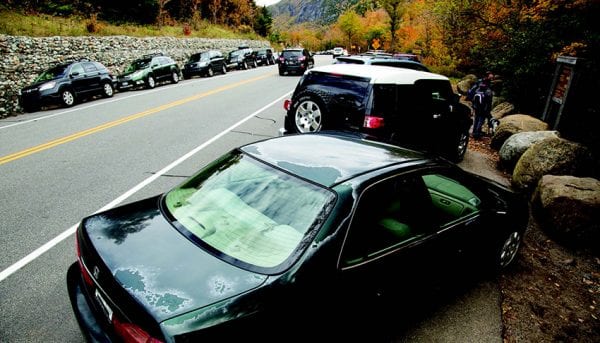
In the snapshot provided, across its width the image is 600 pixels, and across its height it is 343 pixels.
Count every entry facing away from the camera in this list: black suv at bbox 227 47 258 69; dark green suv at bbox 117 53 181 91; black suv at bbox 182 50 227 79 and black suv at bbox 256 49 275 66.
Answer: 0

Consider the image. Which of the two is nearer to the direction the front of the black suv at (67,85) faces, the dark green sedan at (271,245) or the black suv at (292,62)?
the dark green sedan

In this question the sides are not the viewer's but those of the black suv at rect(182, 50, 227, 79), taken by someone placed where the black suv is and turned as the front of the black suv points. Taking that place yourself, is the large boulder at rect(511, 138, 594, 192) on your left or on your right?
on your left

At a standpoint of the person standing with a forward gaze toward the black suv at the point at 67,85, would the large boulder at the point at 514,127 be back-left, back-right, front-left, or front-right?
back-left

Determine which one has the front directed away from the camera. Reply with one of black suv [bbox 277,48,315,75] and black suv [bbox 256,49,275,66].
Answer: black suv [bbox 277,48,315,75]

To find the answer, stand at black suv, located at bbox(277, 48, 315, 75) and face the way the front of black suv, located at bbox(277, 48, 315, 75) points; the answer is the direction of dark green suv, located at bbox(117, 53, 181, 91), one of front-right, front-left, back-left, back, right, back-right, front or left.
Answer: back-left

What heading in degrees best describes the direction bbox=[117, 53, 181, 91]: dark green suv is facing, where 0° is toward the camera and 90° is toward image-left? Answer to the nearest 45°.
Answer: approximately 45°

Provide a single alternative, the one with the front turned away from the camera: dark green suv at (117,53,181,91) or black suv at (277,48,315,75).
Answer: black suv at (277,48,315,75)

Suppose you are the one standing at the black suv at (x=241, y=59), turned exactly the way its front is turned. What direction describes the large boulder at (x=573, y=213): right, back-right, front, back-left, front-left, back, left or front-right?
front-left

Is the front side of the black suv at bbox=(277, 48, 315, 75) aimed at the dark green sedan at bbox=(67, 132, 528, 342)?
no

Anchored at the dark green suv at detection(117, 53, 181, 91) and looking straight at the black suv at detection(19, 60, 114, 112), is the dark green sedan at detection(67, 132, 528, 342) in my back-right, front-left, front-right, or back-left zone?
front-left

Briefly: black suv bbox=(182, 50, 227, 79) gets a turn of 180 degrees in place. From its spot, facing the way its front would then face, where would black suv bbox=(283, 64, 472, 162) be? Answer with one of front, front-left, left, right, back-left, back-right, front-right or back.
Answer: back-right

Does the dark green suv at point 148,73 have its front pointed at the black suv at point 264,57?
no

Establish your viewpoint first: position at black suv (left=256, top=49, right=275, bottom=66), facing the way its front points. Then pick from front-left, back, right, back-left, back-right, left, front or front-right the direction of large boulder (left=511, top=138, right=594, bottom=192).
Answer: front-left

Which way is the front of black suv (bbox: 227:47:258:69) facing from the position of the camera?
facing the viewer and to the left of the viewer

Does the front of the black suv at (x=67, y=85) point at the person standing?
no

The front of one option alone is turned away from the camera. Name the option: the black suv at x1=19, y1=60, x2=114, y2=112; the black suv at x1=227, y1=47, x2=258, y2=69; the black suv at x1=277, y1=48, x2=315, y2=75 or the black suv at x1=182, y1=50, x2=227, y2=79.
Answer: the black suv at x1=277, y1=48, x2=315, y2=75

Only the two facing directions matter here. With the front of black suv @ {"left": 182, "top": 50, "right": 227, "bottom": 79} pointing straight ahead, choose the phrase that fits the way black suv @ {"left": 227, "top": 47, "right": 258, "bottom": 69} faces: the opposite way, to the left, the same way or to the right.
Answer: the same way

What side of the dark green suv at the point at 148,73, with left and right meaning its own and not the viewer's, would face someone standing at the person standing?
left

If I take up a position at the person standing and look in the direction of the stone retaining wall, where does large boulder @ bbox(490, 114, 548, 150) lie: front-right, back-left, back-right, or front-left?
back-left
